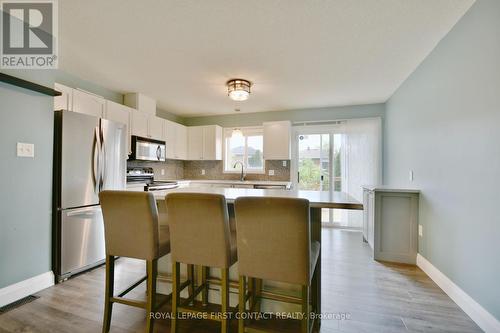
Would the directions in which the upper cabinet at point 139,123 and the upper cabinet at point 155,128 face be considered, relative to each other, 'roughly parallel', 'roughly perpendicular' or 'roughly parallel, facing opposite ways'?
roughly parallel

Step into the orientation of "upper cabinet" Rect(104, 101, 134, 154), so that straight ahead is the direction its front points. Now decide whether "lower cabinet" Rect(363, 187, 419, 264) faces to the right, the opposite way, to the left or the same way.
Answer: the opposite way

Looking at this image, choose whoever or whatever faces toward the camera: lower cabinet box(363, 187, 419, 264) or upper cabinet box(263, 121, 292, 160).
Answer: the upper cabinet

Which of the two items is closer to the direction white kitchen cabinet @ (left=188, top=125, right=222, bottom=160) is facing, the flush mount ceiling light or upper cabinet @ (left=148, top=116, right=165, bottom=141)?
the flush mount ceiling light

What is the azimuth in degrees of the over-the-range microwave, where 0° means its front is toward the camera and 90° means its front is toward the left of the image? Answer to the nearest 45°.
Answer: approximately 315°

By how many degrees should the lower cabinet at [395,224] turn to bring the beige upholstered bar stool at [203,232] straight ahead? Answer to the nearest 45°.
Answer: approximately 45° to its left

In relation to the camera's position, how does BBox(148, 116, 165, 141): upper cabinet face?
facing the viewer and to the right of the viewer

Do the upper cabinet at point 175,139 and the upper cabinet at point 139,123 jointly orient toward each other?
no

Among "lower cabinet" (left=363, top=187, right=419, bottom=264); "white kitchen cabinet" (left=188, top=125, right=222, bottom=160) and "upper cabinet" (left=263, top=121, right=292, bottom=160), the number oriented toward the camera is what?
2

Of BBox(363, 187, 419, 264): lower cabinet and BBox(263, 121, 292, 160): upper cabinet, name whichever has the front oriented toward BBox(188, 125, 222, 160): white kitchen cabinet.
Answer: the lower cabinet

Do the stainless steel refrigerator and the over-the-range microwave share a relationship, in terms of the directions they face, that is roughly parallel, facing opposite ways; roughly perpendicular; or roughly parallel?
roughly parallel

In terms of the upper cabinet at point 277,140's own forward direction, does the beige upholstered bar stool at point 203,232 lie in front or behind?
in front

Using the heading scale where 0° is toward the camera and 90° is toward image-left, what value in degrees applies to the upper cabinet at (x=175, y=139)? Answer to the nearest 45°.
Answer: approximately 315°

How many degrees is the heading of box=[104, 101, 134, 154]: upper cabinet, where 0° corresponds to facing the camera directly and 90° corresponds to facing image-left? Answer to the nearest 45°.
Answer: approximately 315°

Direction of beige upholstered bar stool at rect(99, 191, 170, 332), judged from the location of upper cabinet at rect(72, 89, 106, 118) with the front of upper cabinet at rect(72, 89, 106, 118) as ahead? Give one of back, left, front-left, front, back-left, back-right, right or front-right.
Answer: front-right

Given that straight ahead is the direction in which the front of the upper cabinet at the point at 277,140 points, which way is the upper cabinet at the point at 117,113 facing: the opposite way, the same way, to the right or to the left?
to the left

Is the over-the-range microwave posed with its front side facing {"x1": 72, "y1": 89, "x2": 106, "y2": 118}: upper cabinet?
no

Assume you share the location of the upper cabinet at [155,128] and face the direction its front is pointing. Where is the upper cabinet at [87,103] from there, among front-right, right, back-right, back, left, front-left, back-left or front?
right

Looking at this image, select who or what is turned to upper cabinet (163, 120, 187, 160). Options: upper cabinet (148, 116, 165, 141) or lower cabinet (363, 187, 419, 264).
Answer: the lower cabinet

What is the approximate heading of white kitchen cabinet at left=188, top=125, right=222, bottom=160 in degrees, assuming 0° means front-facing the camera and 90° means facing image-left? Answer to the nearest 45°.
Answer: approximately 0°

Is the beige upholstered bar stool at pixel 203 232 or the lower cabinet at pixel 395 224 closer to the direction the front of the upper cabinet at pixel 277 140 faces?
the beige upholstered bar stool

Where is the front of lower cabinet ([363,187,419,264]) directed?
to the viewer's left
